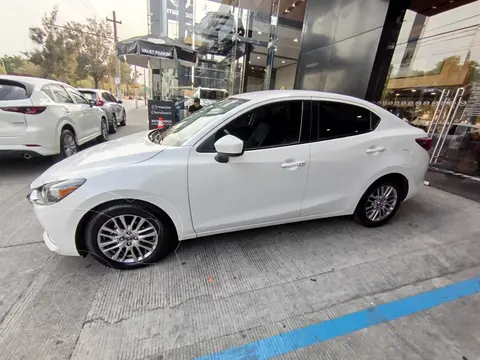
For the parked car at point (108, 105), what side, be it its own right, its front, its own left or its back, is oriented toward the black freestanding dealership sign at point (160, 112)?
right

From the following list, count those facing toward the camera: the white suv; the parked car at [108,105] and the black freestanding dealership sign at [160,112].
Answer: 1

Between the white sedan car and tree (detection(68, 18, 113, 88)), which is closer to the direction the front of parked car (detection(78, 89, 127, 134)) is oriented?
the tree

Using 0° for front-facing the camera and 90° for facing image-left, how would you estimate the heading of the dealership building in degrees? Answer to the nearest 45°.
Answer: approximately 45°

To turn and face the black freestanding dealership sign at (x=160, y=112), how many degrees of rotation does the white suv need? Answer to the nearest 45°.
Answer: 0° — it already faces it

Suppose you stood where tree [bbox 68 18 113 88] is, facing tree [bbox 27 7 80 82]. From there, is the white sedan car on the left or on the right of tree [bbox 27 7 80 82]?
left

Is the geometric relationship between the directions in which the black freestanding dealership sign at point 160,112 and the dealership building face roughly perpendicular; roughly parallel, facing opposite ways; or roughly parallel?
roughly perpendicular

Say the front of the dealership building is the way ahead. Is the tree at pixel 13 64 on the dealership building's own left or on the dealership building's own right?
on the dealership building's own right

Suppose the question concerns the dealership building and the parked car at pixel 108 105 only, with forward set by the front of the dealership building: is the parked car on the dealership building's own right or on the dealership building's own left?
on the dealership building's own right

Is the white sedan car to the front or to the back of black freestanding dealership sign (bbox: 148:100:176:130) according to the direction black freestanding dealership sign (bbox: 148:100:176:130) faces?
to the front

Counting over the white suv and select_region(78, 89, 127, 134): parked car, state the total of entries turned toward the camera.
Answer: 0

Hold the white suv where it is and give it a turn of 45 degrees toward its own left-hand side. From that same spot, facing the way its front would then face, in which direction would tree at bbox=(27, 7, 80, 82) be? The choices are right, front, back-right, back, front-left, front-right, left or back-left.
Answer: front

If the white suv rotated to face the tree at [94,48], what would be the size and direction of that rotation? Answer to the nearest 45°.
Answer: approximately 45° to its left
